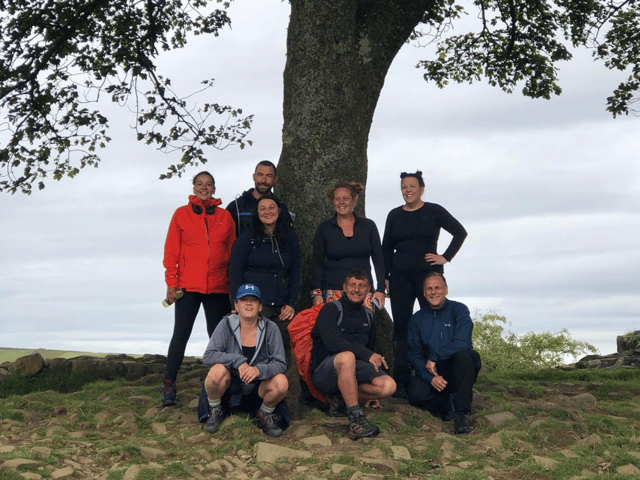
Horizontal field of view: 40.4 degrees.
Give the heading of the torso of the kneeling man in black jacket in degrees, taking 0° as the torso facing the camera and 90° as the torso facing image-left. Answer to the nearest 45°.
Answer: approximately 315°

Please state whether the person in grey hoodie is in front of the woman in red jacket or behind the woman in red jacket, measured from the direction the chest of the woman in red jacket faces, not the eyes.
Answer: in front

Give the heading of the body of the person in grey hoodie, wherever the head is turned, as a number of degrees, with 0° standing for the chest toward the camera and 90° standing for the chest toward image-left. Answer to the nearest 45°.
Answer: approximately 0°

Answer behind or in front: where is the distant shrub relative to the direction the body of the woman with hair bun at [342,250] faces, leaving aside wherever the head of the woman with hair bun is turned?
behind

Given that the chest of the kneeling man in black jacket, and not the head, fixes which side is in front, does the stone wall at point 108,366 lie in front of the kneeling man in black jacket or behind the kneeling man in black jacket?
behind
